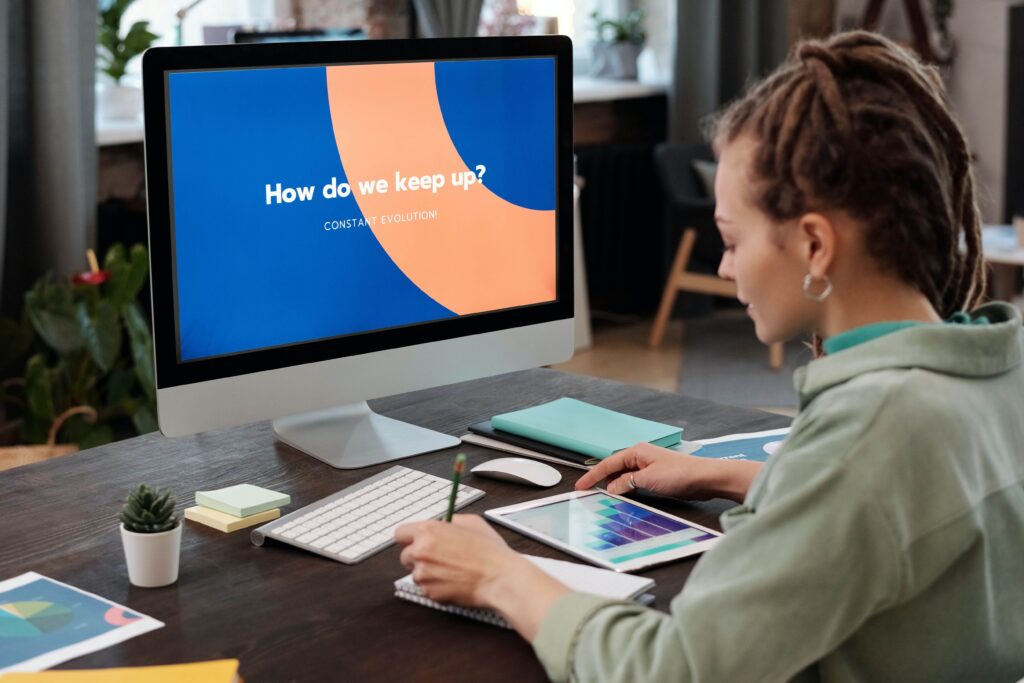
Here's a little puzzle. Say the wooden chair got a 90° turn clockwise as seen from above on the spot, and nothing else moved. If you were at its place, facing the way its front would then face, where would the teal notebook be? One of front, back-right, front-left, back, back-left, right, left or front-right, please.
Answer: front-left

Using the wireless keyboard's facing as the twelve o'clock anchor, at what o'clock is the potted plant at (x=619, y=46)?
The potted plant is roughly at 8 o'clock from the wireless keyboard.

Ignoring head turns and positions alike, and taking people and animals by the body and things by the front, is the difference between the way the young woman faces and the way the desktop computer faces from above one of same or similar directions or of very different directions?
very different directions

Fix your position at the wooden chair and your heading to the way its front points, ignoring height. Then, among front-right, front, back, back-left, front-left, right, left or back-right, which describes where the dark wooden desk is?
front-right

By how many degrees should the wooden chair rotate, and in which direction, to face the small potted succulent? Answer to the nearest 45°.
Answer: approximately 45° to its right

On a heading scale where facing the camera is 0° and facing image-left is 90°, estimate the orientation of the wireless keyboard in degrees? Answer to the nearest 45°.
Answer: approximately 315°

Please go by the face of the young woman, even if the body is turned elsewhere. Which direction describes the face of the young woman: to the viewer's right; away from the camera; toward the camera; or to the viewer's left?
to the viewer's left

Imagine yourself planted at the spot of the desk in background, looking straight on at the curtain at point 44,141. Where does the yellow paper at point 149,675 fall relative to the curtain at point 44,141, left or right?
left

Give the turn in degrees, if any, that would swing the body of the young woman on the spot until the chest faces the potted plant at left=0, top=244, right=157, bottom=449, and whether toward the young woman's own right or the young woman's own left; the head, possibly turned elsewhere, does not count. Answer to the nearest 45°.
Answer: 0° — they already face it

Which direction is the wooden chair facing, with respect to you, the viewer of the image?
facing the viewer and to the right of the viewer

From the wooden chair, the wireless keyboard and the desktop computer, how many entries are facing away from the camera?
0

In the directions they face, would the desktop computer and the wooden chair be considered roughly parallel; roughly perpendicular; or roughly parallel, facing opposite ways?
roughly parallel

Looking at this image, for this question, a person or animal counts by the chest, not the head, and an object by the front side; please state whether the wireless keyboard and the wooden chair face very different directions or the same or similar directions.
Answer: same or similar directions

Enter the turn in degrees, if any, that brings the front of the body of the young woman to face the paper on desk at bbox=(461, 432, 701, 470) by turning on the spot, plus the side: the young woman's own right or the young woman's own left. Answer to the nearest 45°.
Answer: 0° — they already face it

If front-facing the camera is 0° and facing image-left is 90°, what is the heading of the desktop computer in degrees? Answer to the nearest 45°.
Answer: approximately 315°

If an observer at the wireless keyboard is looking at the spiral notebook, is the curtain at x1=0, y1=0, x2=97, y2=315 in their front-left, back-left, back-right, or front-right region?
back-left

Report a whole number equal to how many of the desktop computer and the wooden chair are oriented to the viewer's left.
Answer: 0

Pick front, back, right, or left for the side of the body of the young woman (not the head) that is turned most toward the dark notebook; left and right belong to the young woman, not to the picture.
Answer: front

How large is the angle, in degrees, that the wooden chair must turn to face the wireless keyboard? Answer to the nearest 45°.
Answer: approximately 45° to its right
